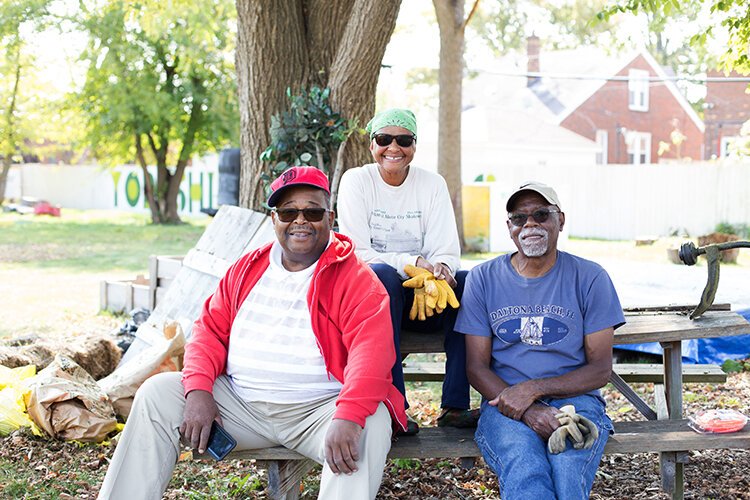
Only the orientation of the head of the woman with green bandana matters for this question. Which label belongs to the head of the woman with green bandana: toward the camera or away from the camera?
toward the camera

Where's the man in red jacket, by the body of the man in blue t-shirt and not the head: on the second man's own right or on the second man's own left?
on the second man's own right

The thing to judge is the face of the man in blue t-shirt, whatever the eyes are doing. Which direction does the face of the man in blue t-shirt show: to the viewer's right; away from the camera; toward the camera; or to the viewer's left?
toward the camera

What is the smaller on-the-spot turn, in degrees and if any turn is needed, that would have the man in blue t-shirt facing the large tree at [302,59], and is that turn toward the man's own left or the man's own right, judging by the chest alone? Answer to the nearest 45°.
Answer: approximately 135° to the man's own right

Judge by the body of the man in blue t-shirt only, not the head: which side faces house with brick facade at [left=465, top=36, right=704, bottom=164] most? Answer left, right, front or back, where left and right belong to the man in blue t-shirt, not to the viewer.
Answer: back

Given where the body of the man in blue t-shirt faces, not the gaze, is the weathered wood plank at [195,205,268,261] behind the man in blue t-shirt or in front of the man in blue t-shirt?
behind

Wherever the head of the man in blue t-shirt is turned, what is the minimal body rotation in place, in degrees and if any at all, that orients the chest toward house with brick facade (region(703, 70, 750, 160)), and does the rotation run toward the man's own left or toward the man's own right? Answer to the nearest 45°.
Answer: approximately 180°

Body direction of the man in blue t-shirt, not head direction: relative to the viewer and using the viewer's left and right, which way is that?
facing the viewer

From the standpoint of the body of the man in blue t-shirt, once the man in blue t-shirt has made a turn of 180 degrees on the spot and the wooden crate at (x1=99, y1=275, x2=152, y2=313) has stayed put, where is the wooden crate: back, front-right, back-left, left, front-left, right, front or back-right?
front-left
